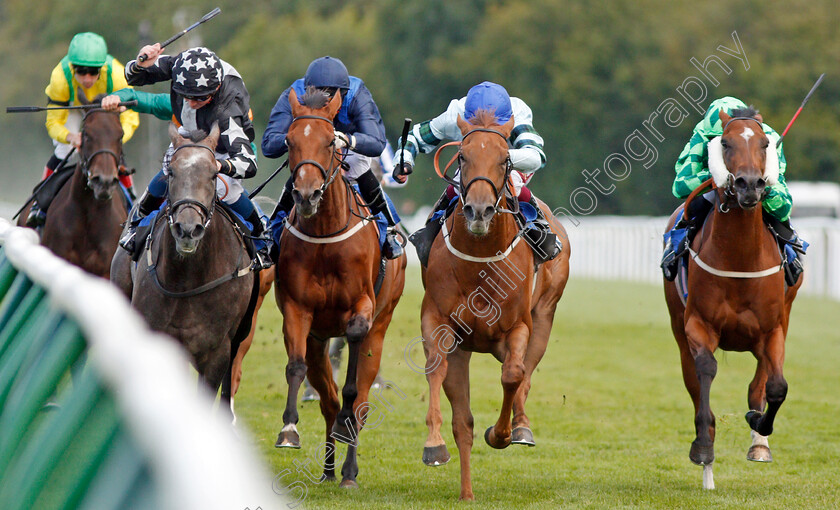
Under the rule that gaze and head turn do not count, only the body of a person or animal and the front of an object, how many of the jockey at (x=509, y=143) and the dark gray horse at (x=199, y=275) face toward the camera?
2

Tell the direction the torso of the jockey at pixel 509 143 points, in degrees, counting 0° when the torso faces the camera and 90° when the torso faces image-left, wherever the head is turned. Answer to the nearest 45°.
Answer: approximately 0°

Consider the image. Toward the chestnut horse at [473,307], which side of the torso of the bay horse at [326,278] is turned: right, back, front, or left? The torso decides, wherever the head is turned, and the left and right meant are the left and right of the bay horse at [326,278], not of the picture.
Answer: left

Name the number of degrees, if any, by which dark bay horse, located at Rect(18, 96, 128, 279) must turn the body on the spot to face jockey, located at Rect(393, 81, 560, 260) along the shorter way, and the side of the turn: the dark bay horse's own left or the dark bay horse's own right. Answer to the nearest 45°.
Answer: approximately 45° to the dark bay horse's own left

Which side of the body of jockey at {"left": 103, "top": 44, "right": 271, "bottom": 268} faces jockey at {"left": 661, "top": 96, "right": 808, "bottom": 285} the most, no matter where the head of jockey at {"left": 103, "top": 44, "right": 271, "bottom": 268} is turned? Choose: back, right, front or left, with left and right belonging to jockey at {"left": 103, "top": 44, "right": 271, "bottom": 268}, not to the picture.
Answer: left

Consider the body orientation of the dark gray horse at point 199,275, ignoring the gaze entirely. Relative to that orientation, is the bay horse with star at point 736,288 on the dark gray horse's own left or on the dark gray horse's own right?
on the dark gray horse's own left

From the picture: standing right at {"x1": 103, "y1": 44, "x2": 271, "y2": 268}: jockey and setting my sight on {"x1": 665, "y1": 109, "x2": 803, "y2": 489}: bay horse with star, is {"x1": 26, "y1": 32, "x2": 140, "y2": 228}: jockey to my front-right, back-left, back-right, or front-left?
back-left

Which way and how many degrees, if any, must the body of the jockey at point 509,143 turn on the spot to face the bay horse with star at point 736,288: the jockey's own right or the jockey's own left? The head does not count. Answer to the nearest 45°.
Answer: approximately 90° to the jockey's own left

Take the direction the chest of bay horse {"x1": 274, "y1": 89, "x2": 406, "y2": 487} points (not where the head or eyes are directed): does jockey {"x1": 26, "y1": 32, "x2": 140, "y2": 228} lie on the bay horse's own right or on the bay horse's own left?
on the bay horse's own right
